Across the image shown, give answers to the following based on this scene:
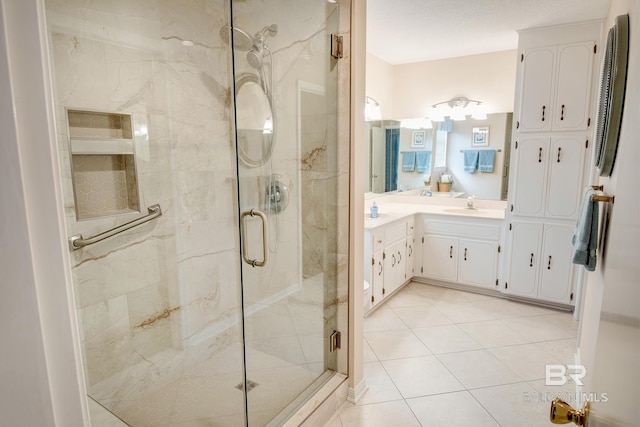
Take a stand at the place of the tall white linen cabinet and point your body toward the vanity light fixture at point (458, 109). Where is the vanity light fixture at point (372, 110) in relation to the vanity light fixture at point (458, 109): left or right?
left

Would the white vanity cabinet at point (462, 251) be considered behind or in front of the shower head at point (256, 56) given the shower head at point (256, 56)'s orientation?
behind

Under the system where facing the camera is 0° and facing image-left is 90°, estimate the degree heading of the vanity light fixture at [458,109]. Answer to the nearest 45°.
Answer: approximately 0°

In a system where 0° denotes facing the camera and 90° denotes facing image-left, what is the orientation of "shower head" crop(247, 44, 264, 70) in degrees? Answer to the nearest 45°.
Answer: approximately 45°

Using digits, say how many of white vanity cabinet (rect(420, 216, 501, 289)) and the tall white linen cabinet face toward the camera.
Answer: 2

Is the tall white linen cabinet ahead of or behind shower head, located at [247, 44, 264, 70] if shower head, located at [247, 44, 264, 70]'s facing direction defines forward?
behind
